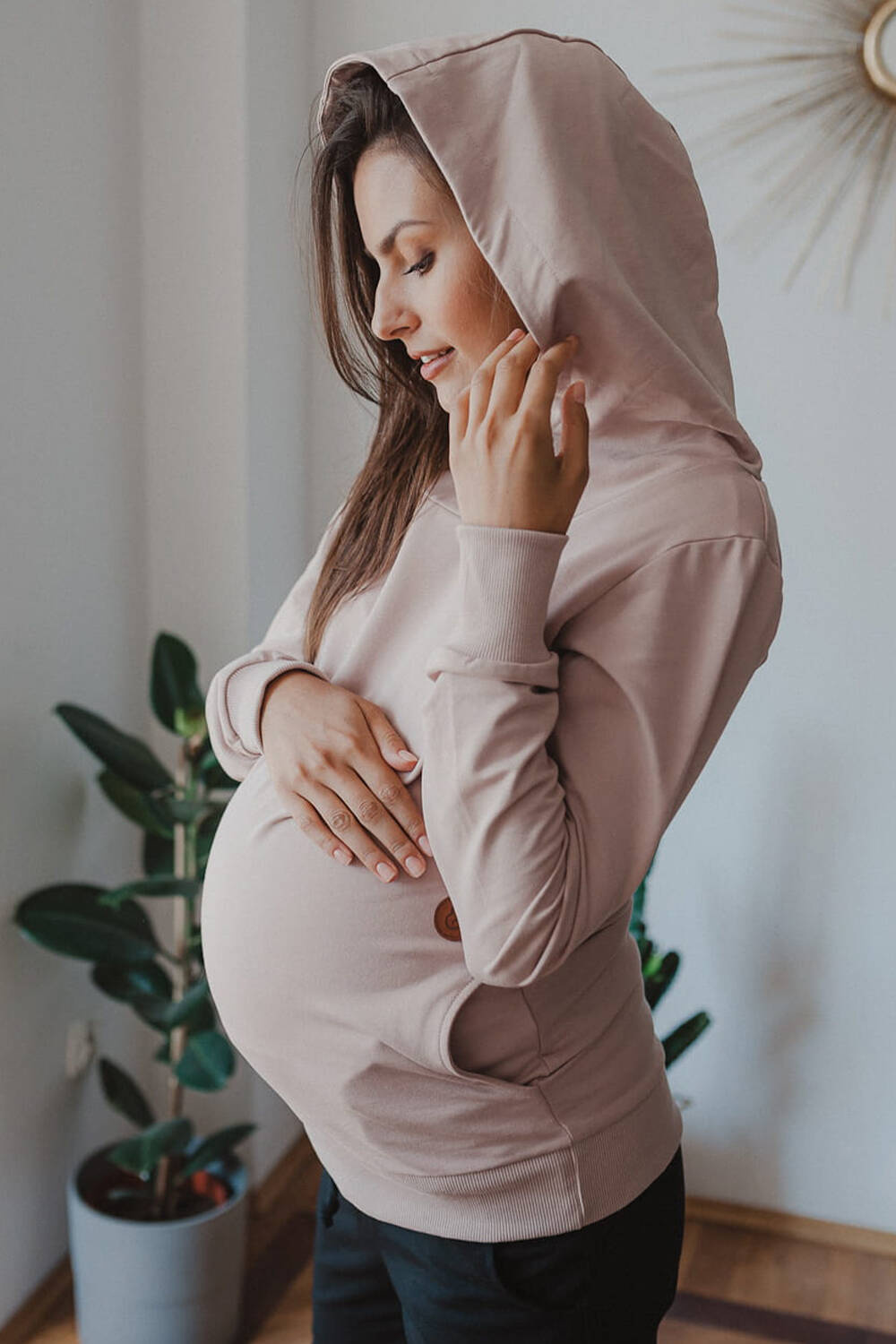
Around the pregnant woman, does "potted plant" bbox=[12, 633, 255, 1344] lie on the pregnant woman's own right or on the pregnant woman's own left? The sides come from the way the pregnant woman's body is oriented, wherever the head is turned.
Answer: on the pregnant woman's own right

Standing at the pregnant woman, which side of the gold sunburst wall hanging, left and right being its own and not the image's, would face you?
front

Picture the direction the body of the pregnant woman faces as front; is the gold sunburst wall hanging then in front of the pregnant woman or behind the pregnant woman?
behind

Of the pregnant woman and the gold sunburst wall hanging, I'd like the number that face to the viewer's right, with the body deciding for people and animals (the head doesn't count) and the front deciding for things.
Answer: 0

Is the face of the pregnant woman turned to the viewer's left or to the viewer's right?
to the viewer's left

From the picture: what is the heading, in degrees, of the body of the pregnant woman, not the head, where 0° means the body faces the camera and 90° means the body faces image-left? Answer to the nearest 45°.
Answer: approximately 45°

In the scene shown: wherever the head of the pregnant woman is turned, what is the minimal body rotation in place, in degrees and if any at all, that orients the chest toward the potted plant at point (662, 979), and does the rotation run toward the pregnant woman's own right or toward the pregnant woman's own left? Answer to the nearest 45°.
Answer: approximately 135° to the pregnant woman's own right

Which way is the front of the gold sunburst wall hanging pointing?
toward the camera
